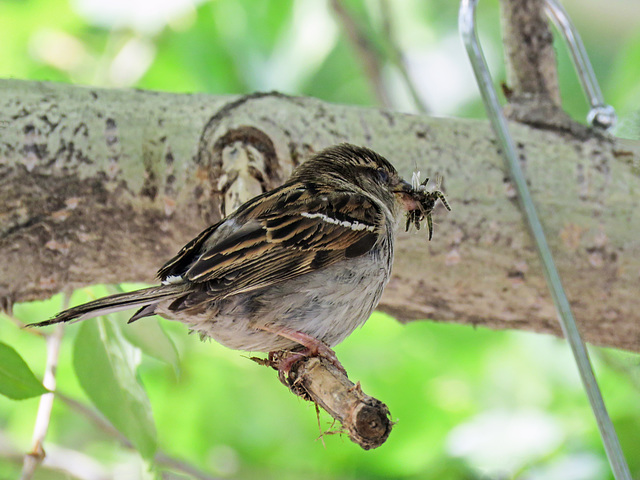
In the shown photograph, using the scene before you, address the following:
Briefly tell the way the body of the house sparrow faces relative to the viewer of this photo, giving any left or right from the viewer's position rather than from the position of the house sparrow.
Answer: facing to the right of the viewer
